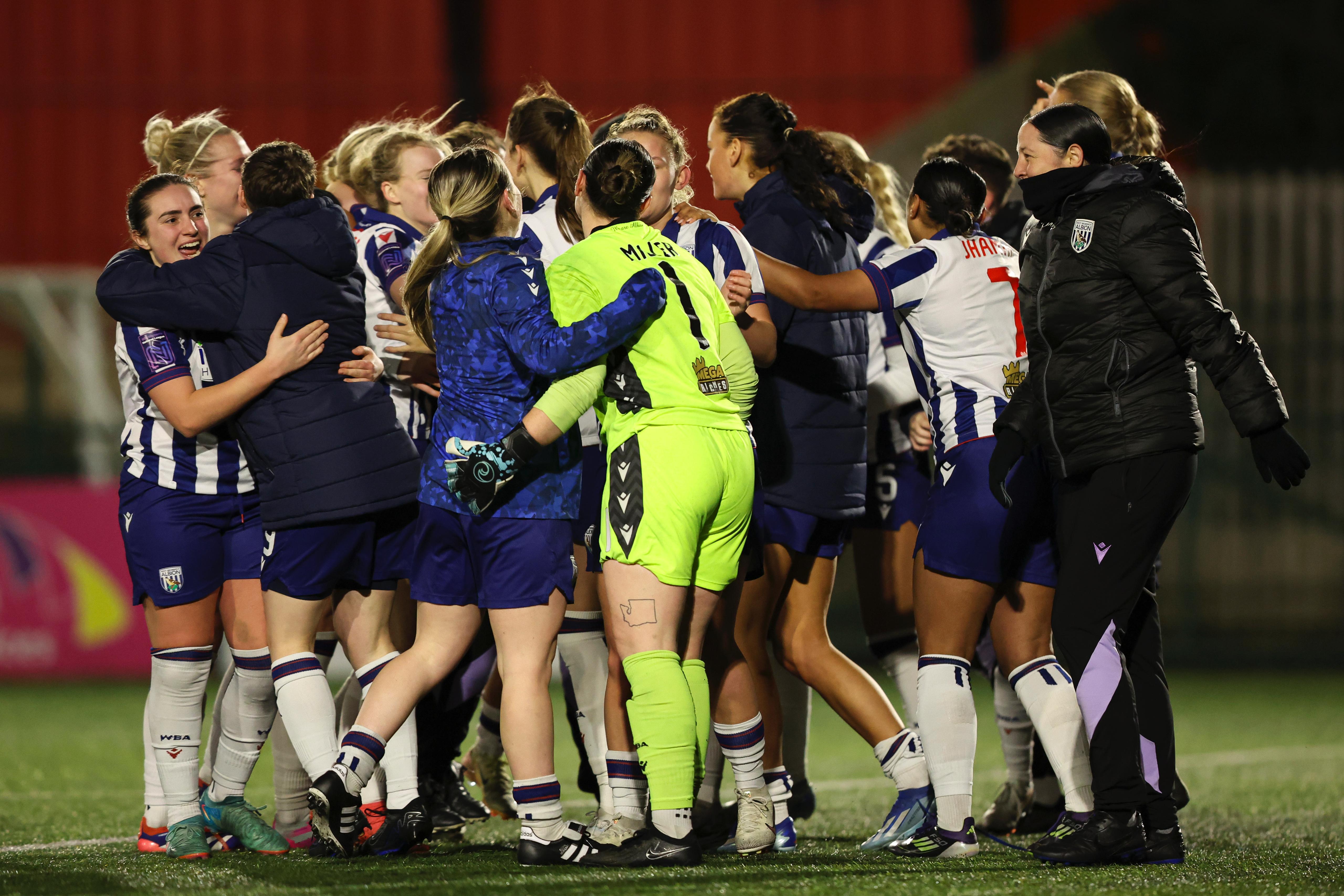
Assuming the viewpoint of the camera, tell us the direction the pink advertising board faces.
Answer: facing the viewer

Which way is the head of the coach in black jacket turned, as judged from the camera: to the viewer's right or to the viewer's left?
to the viewer's left

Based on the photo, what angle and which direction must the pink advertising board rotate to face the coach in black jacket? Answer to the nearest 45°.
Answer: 0° — it already faces them
